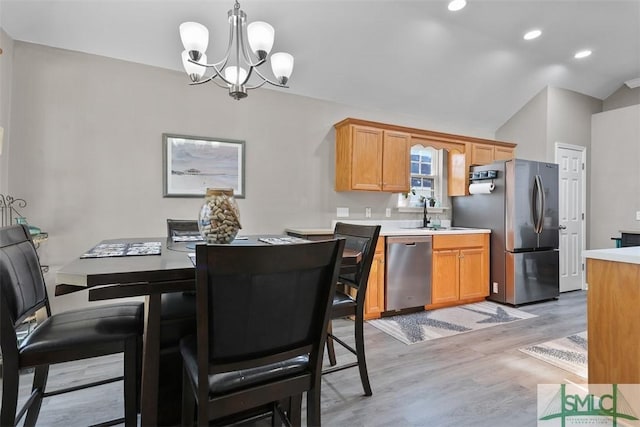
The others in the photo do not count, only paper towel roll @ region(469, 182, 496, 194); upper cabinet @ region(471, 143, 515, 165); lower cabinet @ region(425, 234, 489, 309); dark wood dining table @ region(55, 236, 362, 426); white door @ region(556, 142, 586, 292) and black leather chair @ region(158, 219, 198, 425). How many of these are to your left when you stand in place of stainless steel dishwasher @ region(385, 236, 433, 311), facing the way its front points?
4

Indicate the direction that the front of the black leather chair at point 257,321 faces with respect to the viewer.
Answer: facing away from the viewer and to the left of the viewer

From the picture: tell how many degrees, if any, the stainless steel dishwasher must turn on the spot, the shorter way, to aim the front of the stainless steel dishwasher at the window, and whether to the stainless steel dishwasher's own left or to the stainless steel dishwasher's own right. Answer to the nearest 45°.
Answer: approximately 135° to the stainless steel dishwasher's own left

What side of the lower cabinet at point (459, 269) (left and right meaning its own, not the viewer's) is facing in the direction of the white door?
left

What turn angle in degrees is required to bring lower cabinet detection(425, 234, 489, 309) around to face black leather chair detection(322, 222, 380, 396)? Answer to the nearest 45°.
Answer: approximately 45° to its right

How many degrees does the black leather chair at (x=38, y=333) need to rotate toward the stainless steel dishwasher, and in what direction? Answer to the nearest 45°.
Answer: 0° — it already faces it

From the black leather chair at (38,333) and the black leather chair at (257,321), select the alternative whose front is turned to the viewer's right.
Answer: the black leather chair at (38,333)

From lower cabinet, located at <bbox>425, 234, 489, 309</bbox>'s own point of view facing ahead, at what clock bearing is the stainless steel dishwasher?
The stainless steel dishwasher is roughly at 3 o'clock from the lower cabinet.

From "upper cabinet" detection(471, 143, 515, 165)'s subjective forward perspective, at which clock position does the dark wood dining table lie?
The dark wood dining table is roughly at 2 o'clock from the upper cabinet.

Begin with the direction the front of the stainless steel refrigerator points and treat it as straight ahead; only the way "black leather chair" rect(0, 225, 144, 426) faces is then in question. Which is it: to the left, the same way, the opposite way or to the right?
to the left

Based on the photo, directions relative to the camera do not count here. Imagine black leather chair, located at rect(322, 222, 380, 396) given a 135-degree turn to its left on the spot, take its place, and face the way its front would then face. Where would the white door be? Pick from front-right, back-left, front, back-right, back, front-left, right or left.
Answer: front-left

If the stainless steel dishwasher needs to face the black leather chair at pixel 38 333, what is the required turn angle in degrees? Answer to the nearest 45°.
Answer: approximately 90° to its right

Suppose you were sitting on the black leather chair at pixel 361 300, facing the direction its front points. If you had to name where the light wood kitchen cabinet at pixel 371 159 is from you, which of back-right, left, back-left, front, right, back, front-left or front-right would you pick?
back-right
